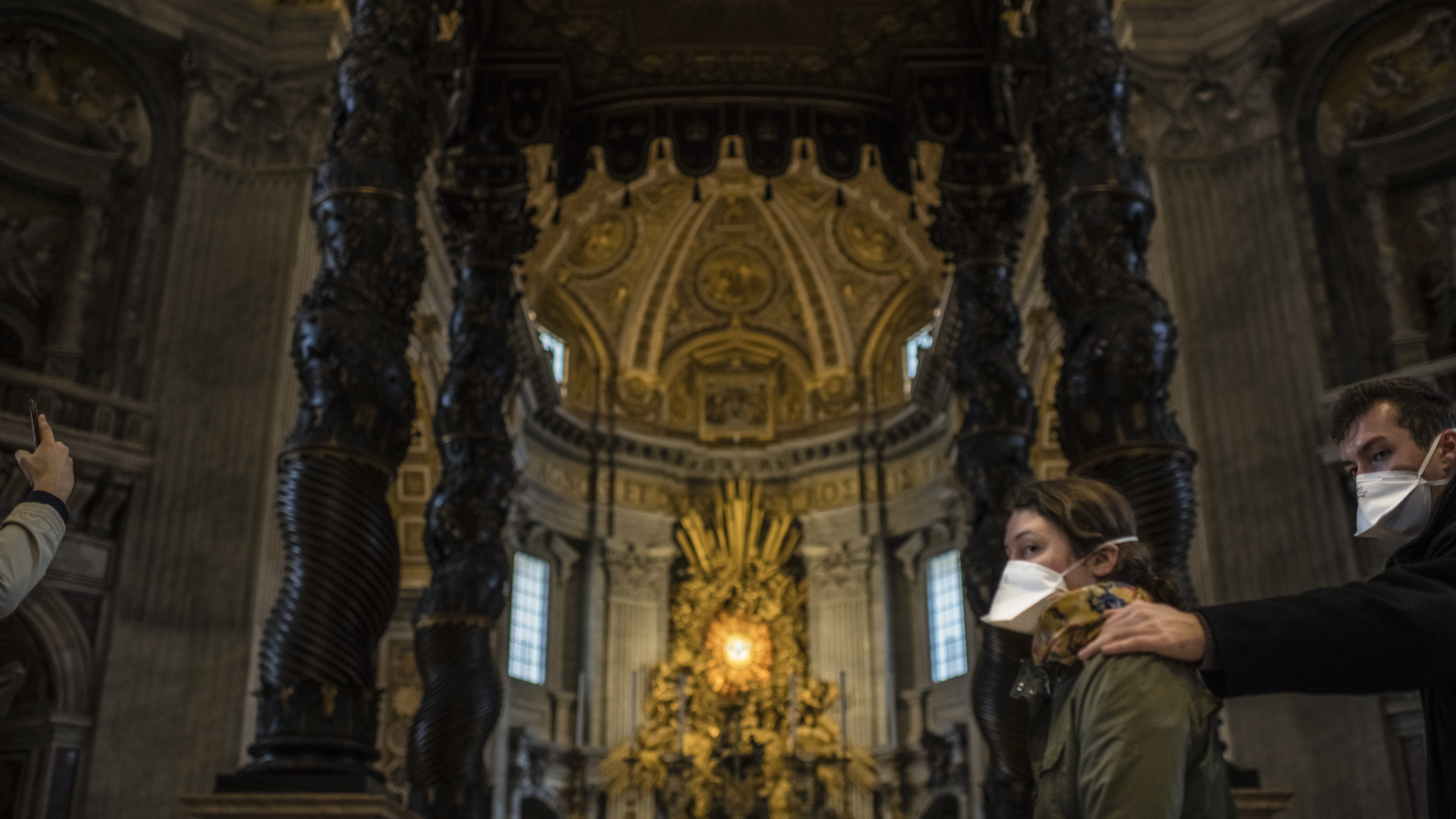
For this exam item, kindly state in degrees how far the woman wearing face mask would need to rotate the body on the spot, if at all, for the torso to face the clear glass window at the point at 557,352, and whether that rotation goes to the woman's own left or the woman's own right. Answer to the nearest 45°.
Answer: approximately 45° to the woman's own right

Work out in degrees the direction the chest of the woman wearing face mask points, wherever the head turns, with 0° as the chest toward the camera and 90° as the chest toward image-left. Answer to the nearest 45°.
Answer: approximately 90°

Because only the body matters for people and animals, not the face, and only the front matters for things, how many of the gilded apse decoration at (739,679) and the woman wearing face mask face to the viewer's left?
1

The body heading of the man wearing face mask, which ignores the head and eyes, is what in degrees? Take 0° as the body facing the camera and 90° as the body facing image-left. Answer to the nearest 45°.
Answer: approximately 45°

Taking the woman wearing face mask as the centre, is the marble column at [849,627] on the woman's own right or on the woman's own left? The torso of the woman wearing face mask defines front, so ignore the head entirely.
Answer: on the woman's own right

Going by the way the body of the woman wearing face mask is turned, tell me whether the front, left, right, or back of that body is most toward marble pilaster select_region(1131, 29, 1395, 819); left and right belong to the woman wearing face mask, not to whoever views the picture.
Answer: right

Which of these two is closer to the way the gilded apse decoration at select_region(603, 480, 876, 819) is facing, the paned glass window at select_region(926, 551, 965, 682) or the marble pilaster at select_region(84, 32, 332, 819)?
the marble pilaster

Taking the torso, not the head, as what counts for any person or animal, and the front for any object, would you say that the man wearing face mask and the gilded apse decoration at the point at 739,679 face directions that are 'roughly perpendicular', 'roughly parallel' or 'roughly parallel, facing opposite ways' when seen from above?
roughly perpendicular

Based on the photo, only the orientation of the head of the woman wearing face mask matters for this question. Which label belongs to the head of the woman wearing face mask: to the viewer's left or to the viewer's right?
to the viewer's left

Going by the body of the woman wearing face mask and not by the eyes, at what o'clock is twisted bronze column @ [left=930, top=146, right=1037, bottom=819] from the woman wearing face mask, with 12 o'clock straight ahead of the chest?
The twisted bronze column is roughly at 3 o'clock from the woman wearing face mask.

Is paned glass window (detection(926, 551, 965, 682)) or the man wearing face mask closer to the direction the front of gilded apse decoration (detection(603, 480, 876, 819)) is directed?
the man wearing face mask

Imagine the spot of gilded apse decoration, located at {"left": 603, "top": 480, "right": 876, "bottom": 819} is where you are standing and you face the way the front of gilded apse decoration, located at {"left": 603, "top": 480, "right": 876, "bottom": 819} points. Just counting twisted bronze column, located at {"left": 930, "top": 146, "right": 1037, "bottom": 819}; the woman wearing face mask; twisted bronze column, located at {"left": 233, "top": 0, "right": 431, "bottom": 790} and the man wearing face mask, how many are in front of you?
4

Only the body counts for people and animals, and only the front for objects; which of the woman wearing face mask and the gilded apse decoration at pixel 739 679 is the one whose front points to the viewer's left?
the woman wearing face mask

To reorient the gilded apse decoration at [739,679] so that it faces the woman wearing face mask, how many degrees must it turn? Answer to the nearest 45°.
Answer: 0° — it already faces them
